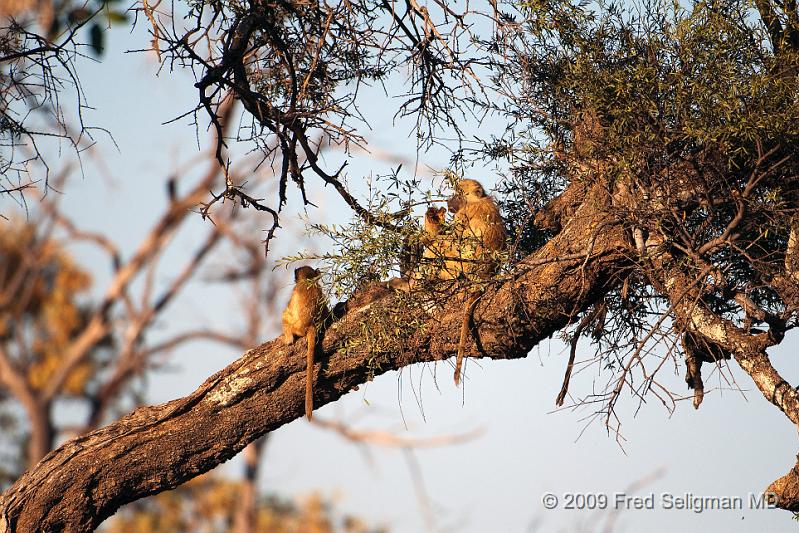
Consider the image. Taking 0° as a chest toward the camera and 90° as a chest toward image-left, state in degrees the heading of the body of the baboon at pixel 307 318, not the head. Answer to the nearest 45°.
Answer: approximately 180°
